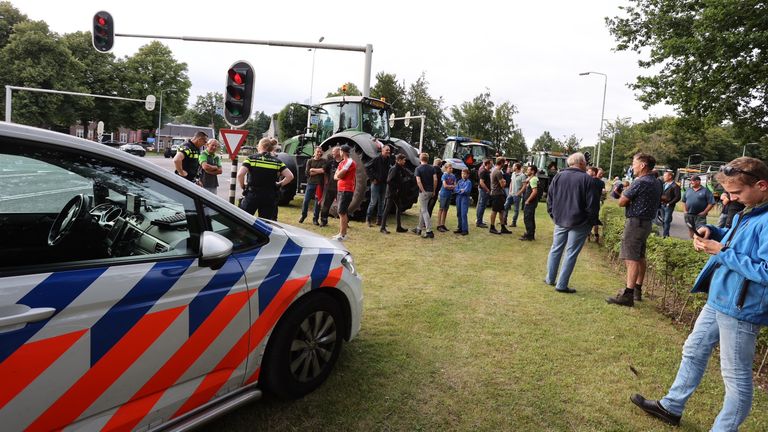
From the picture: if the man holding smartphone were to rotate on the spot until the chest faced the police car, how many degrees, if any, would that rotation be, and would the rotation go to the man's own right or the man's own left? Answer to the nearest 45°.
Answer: approximately 45° to the man's own left

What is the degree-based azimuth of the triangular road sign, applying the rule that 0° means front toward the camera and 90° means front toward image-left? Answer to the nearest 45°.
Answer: approximately 0°

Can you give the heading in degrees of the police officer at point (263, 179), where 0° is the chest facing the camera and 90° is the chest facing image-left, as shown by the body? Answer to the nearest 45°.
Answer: approximately 180°

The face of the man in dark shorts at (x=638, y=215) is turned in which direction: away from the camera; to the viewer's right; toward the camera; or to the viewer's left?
to the viewer's left

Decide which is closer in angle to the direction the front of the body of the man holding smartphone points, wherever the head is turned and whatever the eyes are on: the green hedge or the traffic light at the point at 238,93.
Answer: the traffic light

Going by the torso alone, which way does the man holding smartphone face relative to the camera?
to the viewer's left

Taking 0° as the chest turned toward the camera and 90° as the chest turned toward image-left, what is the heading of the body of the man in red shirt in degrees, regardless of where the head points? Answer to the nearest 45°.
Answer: approximately 90°

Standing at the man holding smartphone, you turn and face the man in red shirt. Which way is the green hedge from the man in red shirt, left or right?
right
